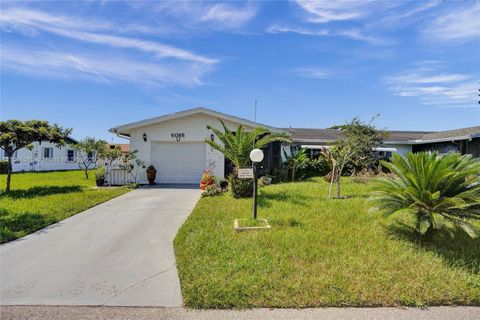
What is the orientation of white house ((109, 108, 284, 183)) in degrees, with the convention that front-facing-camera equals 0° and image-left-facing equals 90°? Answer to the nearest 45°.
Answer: approximately 0°

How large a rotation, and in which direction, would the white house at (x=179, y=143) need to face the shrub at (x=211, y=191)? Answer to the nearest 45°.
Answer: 0° — it already faces it

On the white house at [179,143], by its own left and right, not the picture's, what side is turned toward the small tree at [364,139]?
left

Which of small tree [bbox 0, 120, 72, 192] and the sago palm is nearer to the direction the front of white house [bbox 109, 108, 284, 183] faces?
the sago palm

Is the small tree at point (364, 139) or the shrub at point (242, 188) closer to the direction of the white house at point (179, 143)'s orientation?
the shrub

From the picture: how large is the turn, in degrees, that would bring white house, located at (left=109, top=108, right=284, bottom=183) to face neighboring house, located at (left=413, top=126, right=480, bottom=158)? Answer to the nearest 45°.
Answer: approximately 90° to its left

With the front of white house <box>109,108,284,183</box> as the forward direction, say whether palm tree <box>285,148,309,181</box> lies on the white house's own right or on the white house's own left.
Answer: on the white house's own left

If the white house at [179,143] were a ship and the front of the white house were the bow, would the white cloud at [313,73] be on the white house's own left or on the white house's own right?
on the white house's own left
